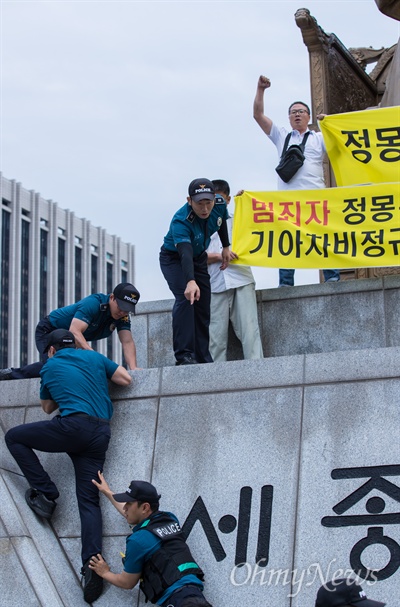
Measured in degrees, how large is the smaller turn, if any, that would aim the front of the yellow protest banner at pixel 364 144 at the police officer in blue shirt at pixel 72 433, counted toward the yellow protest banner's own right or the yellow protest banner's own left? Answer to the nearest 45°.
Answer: approximately 45° to the yellow protest banner's own right

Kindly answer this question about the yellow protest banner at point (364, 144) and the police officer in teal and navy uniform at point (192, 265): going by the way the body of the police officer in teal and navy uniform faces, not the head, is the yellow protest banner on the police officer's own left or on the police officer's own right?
on the police officer's own left

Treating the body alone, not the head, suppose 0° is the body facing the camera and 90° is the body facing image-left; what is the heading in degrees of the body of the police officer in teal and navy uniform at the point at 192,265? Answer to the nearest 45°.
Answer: approximately 315°

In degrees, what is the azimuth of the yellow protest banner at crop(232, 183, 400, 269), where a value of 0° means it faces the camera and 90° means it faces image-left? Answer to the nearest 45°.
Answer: approximately 0°

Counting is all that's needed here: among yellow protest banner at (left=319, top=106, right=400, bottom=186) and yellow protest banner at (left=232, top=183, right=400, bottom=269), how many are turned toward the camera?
2

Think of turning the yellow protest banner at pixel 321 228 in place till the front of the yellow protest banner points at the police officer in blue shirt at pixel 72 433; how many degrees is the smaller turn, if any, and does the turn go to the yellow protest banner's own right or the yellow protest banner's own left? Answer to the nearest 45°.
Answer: approximately 45° to the yellow protest banner's own right

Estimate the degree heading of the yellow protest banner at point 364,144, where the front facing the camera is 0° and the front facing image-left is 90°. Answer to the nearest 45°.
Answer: approximately 0°

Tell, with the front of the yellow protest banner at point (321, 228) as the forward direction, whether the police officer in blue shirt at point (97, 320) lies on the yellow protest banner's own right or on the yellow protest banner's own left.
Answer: on the yellow protest banner's own right

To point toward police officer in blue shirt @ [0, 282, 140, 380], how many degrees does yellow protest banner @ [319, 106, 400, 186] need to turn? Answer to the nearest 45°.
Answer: approximately 45° to its right
